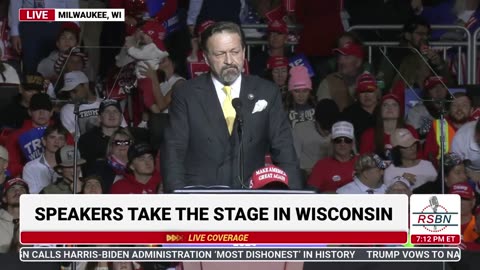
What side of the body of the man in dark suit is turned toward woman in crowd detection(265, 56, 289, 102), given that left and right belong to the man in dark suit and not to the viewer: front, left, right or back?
back

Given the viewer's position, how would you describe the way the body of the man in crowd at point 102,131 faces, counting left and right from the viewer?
facing the viewer and to the right of the viewer

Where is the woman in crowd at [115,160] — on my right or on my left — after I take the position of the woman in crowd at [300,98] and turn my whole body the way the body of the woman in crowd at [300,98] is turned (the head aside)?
on my right

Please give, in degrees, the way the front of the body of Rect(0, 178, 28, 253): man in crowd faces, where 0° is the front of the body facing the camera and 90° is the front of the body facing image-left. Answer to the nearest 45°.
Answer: approximately 315°

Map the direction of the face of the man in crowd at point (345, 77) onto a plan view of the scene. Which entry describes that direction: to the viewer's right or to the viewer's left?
to the viewer's left

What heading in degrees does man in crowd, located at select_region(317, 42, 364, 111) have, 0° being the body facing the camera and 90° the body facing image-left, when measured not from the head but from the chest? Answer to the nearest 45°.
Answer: approximately 45°

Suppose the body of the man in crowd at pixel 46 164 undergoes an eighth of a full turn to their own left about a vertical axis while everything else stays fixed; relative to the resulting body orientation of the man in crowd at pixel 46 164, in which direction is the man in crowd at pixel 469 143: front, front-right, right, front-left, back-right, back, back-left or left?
front

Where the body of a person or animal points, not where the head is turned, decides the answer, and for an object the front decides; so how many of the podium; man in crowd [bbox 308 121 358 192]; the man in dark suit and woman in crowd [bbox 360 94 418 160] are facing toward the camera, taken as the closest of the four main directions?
4

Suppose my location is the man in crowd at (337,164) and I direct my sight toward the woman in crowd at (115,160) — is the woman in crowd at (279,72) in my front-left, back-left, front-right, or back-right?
front-right

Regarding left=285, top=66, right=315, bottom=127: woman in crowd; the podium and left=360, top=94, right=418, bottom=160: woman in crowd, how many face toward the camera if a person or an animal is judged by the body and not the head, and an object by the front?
3

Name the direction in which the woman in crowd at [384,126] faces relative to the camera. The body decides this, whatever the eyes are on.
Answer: toward the camera

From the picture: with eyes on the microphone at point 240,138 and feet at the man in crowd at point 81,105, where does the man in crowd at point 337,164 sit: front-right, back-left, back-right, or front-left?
front-left

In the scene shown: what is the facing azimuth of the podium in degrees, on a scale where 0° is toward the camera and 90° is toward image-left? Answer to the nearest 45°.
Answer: approximately 0°

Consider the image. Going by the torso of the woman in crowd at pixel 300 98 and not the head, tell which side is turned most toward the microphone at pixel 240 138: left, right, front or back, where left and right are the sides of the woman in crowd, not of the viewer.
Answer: front

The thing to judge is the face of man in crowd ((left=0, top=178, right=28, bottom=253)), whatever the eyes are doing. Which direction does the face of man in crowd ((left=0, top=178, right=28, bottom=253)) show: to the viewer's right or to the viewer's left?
to the viewer's right
